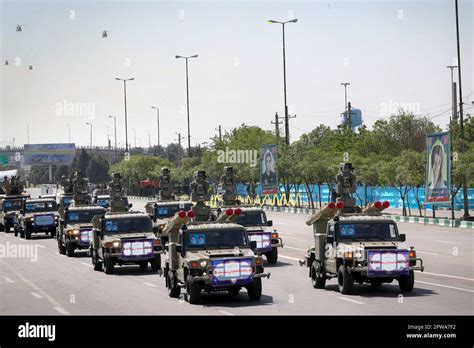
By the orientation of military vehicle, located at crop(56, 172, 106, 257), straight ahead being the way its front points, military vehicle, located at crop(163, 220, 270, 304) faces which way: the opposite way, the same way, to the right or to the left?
the same way

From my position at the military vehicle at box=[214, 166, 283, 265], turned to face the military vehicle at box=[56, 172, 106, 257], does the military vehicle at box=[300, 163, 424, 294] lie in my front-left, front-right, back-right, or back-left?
back-left

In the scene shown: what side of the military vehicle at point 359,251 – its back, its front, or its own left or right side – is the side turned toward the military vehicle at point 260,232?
back

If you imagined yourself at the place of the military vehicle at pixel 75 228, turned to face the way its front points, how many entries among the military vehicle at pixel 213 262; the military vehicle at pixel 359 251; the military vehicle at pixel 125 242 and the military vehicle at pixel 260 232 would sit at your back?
0

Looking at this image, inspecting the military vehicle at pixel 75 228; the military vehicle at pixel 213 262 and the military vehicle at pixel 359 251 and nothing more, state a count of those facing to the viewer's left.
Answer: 0

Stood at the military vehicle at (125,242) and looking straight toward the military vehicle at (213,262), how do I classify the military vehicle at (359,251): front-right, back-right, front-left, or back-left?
front-left

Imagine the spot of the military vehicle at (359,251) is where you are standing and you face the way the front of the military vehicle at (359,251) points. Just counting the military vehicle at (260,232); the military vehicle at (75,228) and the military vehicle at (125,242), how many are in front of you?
0

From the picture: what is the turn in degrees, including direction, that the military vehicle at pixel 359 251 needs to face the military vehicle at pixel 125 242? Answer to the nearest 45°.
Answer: approximately 180°

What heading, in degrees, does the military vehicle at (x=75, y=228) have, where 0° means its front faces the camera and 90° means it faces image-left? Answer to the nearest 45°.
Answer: approximately 315°

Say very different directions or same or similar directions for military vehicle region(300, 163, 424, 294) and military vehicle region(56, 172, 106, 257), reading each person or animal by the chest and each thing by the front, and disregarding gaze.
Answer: same or similar directions

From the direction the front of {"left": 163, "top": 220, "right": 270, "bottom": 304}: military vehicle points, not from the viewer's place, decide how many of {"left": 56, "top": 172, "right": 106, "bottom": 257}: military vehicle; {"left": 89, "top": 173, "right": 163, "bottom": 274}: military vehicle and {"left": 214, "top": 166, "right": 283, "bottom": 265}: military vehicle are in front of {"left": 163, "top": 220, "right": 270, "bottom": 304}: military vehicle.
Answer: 0

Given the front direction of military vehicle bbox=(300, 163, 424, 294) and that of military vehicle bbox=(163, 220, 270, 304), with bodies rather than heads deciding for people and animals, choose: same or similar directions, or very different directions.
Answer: same or similar directions

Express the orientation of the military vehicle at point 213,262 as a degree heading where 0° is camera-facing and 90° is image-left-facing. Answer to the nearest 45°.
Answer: approximately 315°

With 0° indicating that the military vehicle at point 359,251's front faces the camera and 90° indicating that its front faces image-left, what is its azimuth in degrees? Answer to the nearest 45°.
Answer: approximately 315°

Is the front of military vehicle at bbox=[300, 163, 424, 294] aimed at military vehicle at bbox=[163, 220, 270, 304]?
no
